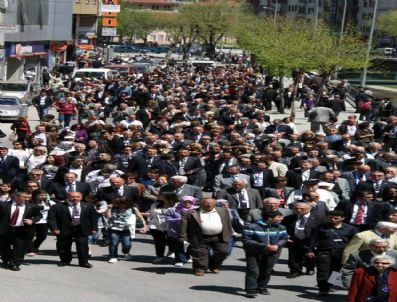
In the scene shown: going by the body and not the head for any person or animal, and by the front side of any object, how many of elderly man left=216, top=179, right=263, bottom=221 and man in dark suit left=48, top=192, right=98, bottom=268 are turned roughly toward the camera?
2

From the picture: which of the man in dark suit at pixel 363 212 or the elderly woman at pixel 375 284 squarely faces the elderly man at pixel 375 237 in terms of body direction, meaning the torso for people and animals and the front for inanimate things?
the man in dark suit

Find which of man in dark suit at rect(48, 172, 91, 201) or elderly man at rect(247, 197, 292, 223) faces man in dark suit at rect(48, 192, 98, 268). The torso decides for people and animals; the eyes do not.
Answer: man in dark suit at rect(48, 172, 91, 201)

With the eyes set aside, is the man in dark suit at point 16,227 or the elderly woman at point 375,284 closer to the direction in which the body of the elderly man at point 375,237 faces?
the elderly woman

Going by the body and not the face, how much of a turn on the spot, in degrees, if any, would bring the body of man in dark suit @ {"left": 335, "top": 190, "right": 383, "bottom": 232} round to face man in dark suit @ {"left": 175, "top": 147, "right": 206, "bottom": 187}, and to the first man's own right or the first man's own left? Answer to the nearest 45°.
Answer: approximately 135° to the first man's own right

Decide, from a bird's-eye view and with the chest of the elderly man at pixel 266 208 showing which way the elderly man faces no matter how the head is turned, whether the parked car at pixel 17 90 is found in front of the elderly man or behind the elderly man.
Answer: behind

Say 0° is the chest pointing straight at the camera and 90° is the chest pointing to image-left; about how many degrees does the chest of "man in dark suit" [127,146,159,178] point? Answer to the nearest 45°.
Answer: approximately 315°

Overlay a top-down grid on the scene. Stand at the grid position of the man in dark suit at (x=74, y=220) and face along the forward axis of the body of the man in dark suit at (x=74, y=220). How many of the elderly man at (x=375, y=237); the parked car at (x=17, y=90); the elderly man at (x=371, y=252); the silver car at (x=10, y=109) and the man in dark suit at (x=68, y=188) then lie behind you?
3
